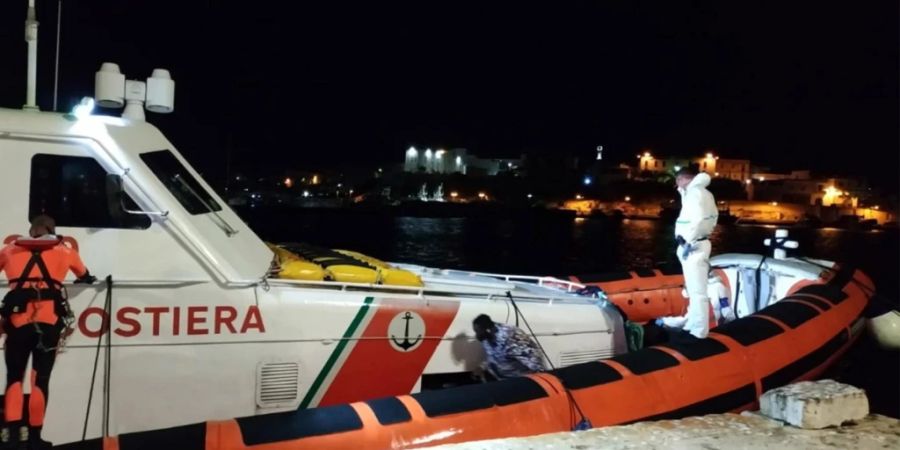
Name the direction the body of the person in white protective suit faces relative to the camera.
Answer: to the viewer's left

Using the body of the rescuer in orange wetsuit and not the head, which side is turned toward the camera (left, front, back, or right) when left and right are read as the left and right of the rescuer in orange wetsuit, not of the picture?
back

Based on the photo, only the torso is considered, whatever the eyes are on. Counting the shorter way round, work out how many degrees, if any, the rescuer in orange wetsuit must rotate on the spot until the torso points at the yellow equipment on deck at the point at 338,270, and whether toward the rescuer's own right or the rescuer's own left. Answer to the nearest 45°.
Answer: approximately 90° to the rescuer's own right

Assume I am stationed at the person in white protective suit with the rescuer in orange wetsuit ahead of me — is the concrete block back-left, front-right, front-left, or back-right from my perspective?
front-left

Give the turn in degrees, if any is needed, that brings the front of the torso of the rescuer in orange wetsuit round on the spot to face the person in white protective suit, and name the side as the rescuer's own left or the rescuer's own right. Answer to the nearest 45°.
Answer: approximately 90° to the rescuer's own right

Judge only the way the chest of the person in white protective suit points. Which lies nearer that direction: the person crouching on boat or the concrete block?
the person crouching on boat
